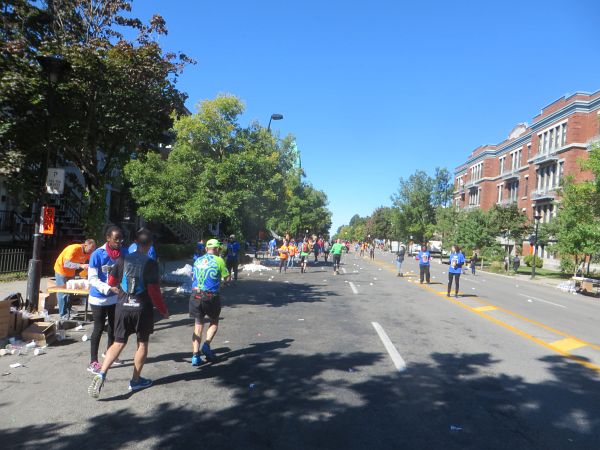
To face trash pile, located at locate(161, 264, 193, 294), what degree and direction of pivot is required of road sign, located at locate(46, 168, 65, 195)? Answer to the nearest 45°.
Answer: approximately 135° to its left

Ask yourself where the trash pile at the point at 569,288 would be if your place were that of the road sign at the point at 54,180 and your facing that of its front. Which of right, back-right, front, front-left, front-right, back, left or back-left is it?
left

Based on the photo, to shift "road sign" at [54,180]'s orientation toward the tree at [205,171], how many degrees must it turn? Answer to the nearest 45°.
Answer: approximately 135° to its left

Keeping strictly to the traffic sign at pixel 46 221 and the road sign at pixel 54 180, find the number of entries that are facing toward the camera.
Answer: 2

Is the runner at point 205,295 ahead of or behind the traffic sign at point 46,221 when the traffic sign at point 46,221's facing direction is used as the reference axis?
ahead

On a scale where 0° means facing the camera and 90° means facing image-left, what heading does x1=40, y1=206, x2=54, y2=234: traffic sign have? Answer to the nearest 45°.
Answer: approximately 0°

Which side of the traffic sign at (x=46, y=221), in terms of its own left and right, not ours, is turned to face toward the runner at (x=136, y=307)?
front
